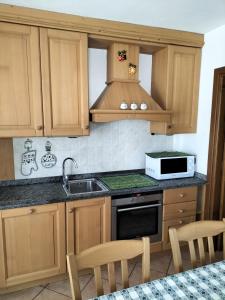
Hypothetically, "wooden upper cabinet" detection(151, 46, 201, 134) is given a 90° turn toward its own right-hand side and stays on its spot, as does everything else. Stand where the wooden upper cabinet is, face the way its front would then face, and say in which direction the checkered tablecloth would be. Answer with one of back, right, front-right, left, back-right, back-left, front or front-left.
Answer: front-left

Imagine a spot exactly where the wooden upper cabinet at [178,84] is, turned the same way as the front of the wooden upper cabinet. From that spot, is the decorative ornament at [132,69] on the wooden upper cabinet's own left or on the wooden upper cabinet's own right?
on the wooden upper cabinet's own right

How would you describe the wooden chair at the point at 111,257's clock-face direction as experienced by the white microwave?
The wooden chair is roughly at 2 o'clock from the white microwave.

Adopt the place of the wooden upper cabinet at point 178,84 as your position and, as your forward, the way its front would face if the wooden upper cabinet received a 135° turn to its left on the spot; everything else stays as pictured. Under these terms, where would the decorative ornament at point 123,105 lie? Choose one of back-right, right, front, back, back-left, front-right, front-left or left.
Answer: back-left

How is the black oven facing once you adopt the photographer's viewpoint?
facing the viewer and to the right of the viewer

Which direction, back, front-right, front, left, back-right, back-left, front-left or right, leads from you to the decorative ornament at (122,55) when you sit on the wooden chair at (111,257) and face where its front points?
back-left

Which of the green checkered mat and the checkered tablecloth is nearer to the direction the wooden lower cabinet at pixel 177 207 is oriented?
the checkered tablecloth

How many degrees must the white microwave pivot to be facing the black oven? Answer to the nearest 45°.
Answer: approximately 90° to its right

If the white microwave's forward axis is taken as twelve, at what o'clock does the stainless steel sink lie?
The stainless steel sink is roughly at 4 o'clock from the white microwave.
